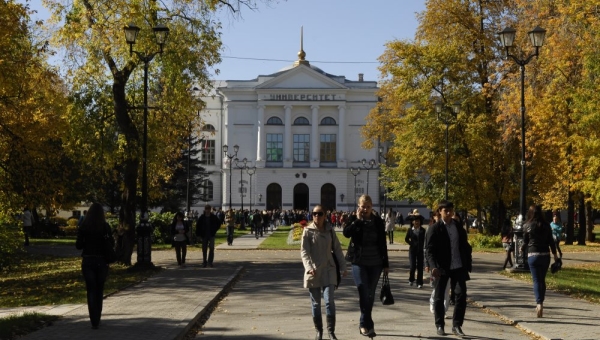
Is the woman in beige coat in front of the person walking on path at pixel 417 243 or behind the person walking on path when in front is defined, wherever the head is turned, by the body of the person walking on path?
in front

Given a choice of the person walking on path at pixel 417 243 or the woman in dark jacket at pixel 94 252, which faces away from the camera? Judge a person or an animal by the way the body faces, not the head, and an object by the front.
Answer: the woman in dark jacket

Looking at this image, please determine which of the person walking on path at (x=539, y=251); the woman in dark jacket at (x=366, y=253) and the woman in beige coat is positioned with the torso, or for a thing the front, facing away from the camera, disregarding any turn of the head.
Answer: the person walking on path

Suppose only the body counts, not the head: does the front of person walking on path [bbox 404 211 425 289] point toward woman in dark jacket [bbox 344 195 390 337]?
yes

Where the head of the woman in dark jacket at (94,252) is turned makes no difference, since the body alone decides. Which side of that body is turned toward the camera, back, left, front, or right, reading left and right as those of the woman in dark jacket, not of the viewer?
back

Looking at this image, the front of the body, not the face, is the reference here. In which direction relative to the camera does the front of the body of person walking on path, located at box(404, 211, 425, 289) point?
toward the camera

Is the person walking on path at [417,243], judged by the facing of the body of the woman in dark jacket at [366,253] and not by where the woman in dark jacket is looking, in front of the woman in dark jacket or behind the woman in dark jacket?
behind

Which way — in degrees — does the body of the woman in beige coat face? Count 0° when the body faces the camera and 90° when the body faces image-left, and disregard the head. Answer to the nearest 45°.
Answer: approximately 0°

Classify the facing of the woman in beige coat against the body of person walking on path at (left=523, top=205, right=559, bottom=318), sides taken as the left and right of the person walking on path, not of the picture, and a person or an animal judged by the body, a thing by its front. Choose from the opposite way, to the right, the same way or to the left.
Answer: the opposite way

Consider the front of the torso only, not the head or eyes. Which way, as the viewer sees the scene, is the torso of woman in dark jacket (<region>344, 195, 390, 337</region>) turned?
toward the camera

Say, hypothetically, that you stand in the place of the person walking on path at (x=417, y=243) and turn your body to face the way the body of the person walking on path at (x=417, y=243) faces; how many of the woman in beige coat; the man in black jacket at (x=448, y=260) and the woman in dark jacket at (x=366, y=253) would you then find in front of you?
3

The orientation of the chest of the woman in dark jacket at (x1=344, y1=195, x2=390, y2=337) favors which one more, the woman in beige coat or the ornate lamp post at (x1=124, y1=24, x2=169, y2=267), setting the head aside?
the woman in beige coat

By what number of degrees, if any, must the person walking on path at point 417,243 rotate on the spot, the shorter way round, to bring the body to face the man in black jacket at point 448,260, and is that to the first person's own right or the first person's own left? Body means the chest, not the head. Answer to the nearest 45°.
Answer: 0° — they already face them

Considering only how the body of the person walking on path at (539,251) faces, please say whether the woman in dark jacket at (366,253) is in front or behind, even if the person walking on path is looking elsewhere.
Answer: behind

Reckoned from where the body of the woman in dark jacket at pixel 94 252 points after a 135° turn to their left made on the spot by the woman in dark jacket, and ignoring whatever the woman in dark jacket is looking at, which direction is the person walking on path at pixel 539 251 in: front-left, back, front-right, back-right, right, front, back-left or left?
back-left
